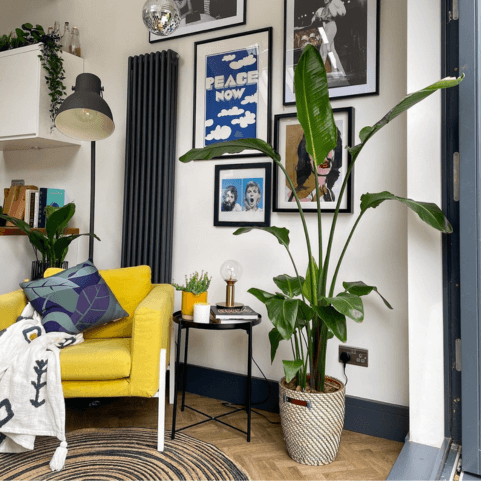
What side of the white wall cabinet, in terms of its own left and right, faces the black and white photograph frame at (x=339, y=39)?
left

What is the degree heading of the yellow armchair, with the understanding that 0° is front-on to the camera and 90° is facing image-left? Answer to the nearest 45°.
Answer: approximately 0°

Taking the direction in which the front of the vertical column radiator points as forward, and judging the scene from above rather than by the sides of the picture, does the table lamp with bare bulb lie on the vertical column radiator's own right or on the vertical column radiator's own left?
on the vertical column radiator's own left

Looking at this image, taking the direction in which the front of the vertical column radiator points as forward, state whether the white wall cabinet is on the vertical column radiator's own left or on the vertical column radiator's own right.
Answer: on the vertical column radiator's own right

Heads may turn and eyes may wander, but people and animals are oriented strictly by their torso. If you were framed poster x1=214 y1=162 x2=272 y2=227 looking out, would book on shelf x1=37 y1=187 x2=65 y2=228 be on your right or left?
on your right

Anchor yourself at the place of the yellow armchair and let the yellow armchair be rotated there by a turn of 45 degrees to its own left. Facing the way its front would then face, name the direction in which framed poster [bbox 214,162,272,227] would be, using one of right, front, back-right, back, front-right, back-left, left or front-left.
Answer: left

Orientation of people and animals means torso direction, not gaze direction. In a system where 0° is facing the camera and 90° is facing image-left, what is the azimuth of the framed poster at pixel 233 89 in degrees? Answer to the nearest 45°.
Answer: approximately 45°

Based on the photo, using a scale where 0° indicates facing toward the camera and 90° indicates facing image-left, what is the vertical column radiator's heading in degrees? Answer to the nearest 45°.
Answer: approximately 45°

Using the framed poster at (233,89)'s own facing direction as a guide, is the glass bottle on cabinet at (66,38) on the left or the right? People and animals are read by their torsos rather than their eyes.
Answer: on its right

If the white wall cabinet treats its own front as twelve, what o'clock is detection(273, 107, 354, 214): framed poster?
The framed poster is roughly at 9 o'clock from the white wall cabinet.
